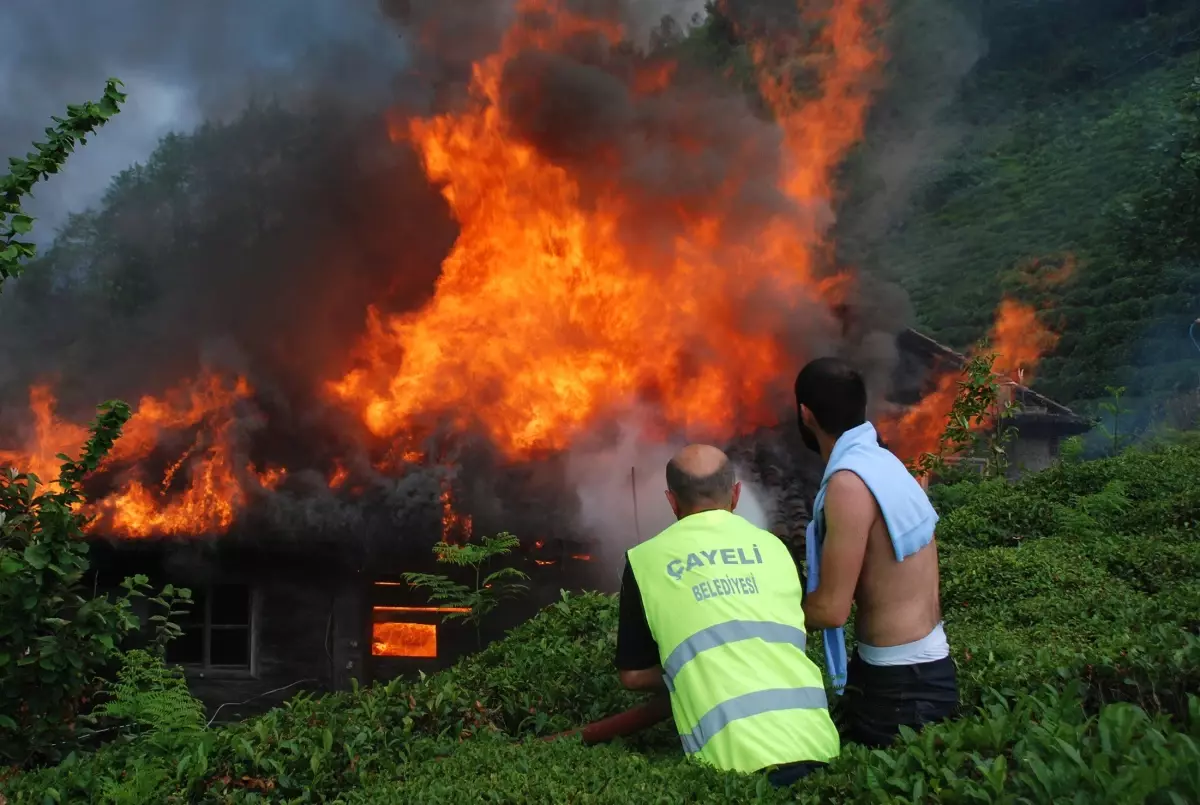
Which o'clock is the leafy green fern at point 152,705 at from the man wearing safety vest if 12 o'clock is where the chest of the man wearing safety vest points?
The leafy green fern is roughly at 10 o'clock from the man wearing safety vest.

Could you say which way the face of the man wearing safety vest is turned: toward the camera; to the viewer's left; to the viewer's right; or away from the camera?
away from the camera

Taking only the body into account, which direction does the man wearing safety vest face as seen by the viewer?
away from the camera

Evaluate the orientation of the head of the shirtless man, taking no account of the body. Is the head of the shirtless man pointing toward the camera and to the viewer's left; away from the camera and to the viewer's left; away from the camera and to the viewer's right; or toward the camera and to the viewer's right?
away from the camera and to the viewer's left

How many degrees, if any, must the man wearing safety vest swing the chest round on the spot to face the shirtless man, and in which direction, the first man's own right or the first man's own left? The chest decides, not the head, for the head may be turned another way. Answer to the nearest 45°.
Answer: approximately 45° to the first man's own right

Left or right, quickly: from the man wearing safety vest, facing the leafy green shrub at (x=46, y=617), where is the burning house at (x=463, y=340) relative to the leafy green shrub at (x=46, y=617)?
right

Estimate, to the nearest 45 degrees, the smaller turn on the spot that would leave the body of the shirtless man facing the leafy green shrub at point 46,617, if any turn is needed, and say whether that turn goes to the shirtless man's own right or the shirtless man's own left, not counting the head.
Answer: approximately 45° to the shirtless man's own left

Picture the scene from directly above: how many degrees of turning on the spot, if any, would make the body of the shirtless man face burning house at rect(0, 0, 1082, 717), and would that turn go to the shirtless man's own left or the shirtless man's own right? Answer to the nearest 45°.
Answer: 0° — they already face it

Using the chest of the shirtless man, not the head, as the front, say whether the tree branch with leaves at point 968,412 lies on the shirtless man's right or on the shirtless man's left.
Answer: on the shirtless man's right

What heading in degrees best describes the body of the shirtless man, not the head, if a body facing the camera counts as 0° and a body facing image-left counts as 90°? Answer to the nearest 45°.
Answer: approximately 135°
